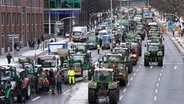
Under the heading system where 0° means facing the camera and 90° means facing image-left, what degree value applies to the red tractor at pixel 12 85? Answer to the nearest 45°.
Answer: approximately 45°

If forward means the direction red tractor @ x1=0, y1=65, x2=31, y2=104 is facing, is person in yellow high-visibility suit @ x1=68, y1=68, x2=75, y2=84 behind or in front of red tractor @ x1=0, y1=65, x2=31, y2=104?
behind

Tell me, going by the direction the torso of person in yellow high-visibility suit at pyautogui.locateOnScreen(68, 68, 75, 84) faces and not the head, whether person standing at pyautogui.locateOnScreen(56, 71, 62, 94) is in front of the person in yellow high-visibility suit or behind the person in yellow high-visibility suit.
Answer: behind

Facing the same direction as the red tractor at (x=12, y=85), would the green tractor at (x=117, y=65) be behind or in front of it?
behind

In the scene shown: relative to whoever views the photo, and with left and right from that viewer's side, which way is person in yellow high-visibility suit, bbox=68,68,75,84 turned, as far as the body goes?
facing away from the viewer

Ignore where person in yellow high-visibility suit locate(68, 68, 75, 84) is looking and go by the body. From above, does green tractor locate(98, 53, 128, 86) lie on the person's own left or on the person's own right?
on the person's own right
